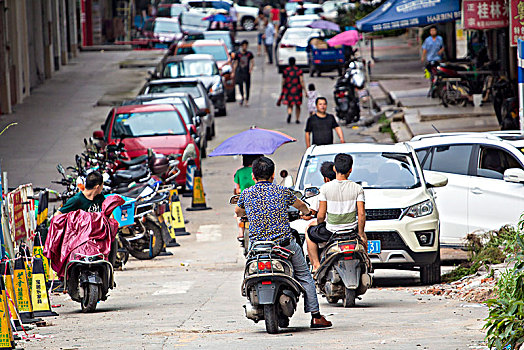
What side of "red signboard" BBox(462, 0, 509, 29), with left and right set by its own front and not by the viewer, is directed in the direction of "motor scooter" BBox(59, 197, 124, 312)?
front

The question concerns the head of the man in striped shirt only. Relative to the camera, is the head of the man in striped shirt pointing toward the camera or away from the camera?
away from the camera

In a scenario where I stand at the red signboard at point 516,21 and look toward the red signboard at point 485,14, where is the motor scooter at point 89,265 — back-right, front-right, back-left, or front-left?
back-left

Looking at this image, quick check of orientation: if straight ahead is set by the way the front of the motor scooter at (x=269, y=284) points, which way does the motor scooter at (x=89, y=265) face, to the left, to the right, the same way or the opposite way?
the opposite way

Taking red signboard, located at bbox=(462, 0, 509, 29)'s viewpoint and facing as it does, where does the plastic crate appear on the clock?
The plastic crate is roughly at 1 o'clock from the red signboard.

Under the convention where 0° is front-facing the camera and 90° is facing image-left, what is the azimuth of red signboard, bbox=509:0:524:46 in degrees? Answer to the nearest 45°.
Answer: approximately 0°

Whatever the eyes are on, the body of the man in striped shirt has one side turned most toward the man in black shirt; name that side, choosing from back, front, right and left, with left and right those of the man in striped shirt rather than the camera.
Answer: front

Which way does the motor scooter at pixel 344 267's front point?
away from the camera

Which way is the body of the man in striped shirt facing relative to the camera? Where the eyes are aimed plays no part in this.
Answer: away from the camera

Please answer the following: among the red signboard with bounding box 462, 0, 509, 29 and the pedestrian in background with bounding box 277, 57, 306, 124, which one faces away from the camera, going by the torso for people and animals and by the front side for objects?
the pedestrian in background

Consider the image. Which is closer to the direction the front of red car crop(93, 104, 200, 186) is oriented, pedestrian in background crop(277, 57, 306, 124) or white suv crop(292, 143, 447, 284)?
the white suv
